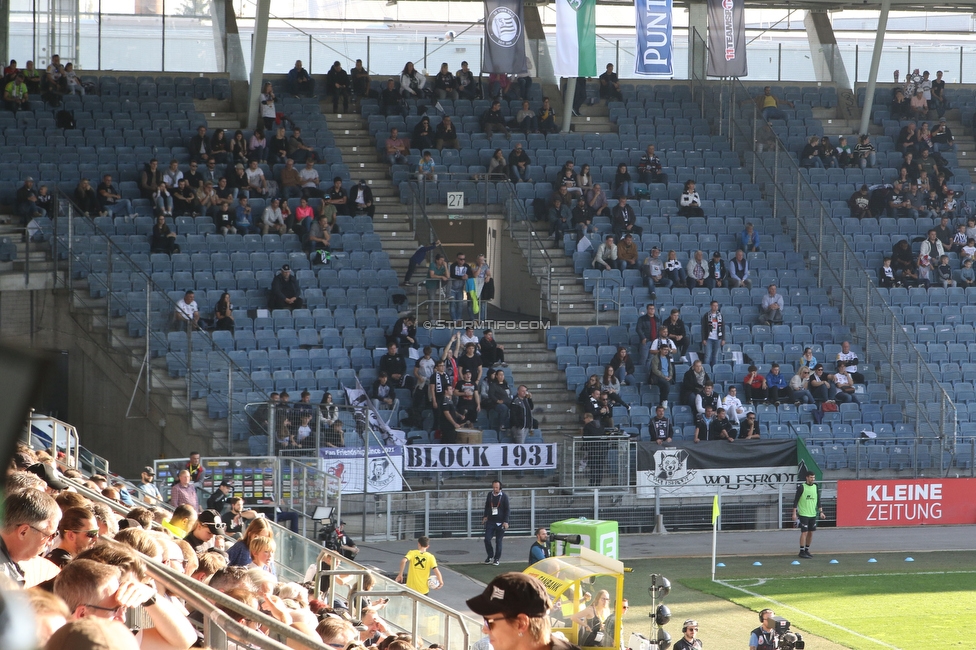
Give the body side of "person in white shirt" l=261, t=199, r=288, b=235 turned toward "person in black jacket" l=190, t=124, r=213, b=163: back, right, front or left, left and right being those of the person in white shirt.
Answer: back

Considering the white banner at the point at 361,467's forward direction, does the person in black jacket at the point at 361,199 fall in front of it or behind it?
behind

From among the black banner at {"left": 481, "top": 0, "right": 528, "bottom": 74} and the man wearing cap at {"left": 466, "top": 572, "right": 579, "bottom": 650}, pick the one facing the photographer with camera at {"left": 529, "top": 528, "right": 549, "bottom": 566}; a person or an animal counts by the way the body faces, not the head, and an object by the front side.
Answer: the black banner

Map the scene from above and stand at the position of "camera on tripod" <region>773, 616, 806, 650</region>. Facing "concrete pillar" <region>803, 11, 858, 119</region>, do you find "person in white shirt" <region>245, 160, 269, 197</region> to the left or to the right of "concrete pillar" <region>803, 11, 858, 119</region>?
left

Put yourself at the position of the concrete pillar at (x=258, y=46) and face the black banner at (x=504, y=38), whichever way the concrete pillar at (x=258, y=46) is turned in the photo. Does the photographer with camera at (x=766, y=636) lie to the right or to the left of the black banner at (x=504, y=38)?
right

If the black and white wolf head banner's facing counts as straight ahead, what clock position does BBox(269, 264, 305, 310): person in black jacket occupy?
The person in black jacket is roughly at 3 o'clock from the black and white wolf head banner.

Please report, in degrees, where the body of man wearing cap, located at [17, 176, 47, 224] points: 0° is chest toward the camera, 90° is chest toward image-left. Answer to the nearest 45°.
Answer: approximately 315°

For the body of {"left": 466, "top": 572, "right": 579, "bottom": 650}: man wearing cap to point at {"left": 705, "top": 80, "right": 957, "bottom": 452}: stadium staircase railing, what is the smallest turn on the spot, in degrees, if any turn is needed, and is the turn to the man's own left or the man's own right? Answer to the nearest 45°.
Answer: approximately 90° to the man's own right

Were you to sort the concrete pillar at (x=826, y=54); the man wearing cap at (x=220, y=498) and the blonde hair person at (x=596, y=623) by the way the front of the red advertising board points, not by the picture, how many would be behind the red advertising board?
1

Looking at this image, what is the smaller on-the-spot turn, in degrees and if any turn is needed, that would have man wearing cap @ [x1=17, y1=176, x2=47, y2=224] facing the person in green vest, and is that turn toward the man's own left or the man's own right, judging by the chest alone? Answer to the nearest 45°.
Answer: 0° — they already face them

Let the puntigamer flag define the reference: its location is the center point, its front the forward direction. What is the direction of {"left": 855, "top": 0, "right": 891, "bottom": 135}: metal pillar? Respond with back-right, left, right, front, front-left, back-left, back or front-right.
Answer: back-left

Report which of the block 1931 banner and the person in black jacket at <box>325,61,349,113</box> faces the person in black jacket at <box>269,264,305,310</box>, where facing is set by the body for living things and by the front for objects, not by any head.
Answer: the person in black jacket at <box>325,61,349,113</box>
